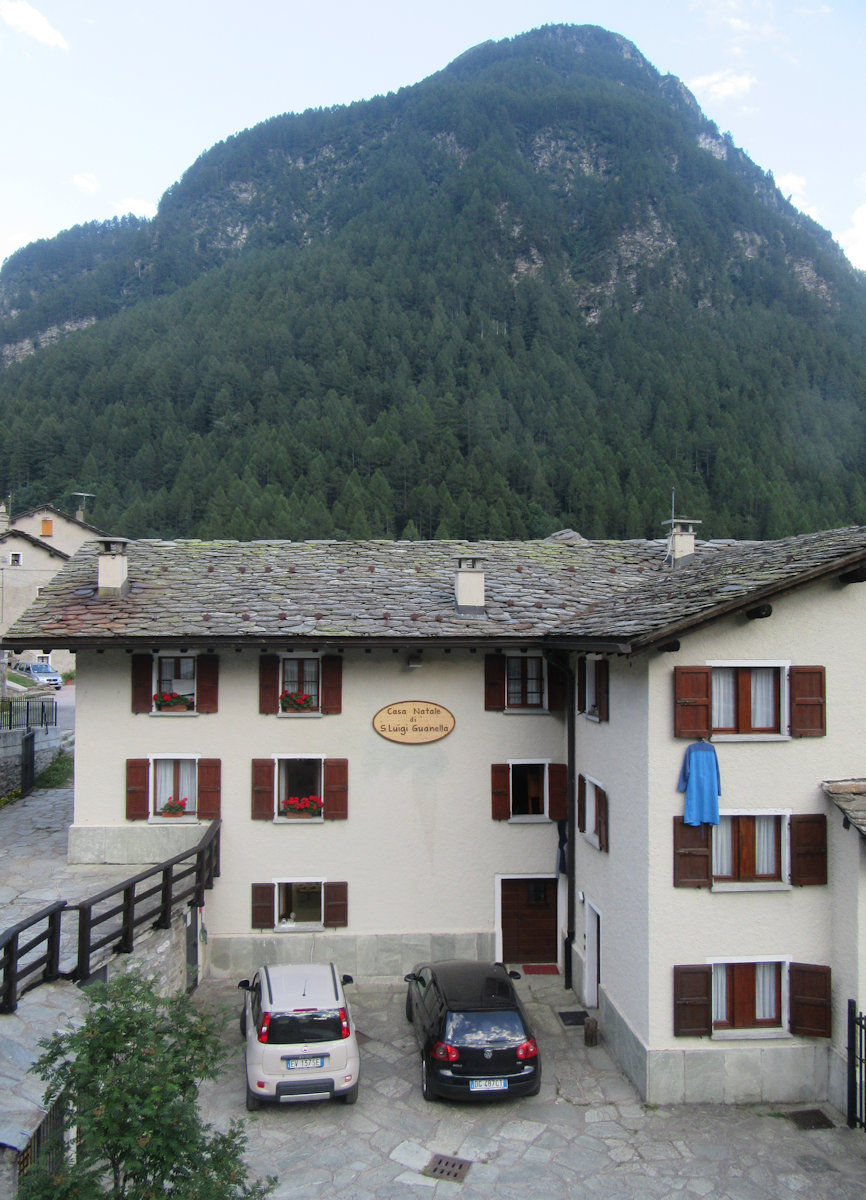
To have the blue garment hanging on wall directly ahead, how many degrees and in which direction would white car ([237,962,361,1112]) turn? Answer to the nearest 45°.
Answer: approximately 90° to its right

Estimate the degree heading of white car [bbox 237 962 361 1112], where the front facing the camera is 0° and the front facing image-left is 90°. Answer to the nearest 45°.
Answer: approximately 180°

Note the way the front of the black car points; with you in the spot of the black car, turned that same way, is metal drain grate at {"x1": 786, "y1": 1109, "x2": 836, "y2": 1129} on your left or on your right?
on your right

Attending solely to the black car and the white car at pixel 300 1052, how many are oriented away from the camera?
2

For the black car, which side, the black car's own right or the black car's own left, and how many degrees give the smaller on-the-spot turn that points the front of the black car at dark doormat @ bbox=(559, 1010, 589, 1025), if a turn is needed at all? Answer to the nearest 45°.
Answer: approximately 45° to the black car's own right

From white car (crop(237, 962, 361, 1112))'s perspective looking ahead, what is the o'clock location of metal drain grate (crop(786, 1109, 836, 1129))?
The metal drain grate is roughly at 3 o'clock from the white car.

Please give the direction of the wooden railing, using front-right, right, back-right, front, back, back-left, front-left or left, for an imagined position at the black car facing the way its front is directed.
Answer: left

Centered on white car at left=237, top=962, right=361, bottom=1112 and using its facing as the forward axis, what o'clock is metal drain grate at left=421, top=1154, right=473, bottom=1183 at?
The metal drain grate is roughly at 4 o'clock from the white car.

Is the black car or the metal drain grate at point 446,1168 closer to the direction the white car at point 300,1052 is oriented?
the black car

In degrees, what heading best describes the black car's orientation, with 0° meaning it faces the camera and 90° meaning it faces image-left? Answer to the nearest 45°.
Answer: approximately 180°

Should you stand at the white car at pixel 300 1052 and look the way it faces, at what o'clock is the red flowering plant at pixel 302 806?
The red flowering plant is roughly at 12 o'clock from the white car.

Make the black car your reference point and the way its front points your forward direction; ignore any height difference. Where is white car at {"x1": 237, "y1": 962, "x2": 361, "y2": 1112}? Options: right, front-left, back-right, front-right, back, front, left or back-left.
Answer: left
